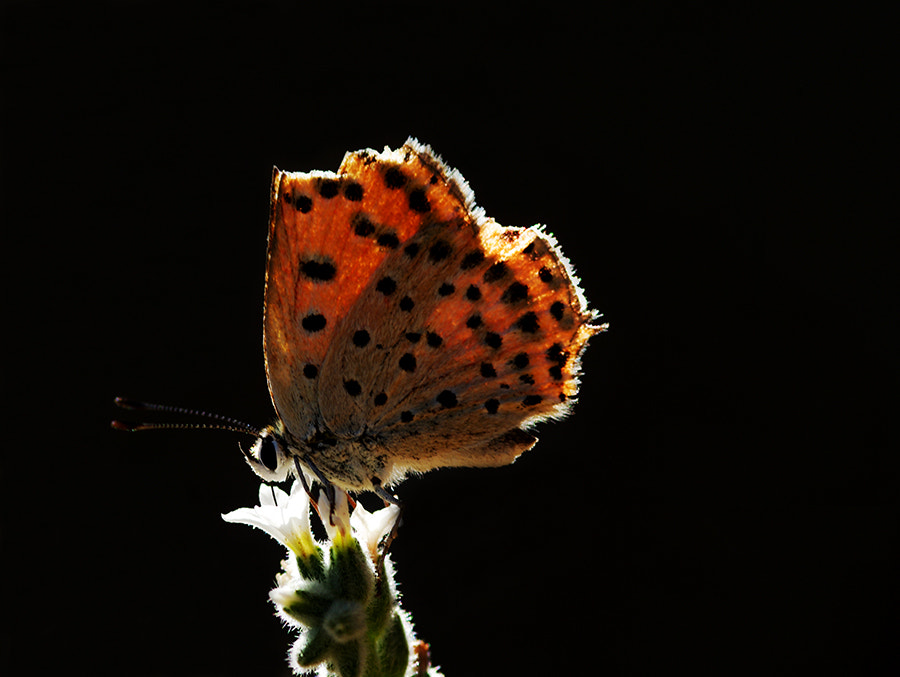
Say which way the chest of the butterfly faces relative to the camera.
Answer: to the viewer's left
